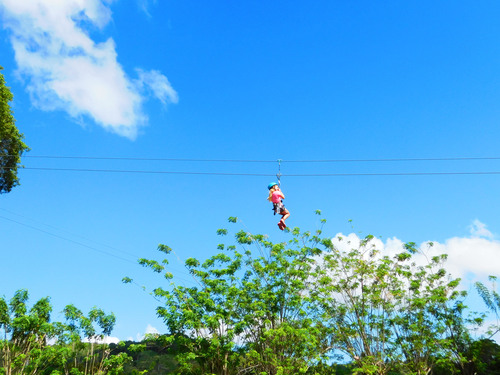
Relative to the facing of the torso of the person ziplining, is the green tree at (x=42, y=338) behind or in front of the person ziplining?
behind

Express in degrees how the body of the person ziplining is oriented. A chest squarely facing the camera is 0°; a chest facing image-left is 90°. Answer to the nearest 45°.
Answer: approximately 270°
